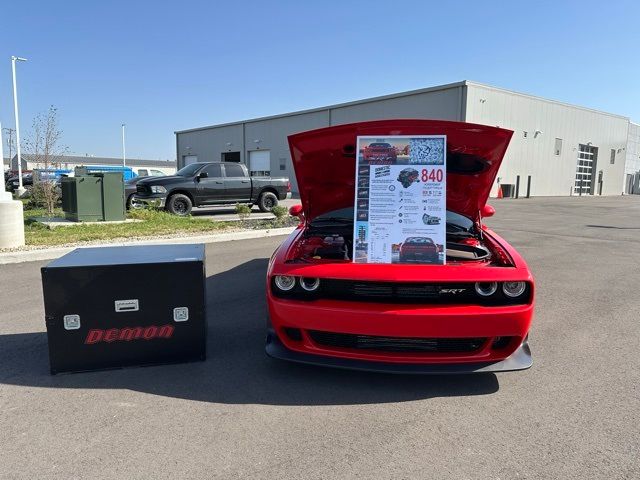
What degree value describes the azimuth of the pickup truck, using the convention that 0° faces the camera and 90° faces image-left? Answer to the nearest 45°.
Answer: approximately 45°

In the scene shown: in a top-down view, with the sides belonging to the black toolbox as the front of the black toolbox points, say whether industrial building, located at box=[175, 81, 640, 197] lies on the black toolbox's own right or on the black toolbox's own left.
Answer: on the black toolbox's own left

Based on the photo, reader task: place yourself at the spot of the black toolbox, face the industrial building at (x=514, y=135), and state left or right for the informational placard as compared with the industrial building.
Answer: right

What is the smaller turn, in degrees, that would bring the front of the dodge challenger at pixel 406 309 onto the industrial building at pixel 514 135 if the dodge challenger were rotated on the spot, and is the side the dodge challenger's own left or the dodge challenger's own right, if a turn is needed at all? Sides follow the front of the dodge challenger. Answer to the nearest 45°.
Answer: approximately 180°

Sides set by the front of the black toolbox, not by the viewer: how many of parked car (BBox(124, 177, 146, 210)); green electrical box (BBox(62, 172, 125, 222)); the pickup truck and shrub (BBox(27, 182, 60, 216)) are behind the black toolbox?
4

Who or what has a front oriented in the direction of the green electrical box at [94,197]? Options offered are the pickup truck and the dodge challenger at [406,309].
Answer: the pickup truck

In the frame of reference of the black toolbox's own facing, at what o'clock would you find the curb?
The curb is roughly at 6 o'clock from the black toolbox.

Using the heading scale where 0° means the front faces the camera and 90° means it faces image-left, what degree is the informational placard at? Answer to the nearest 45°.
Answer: approximately 0°

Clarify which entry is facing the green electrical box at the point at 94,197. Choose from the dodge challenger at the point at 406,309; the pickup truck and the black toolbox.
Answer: the pickup truck

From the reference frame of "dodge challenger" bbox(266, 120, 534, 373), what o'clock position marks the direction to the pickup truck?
The pickup truck is roughly at 5 o'clock from the dodge challenger.

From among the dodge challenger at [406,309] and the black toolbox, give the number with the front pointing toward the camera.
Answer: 2
